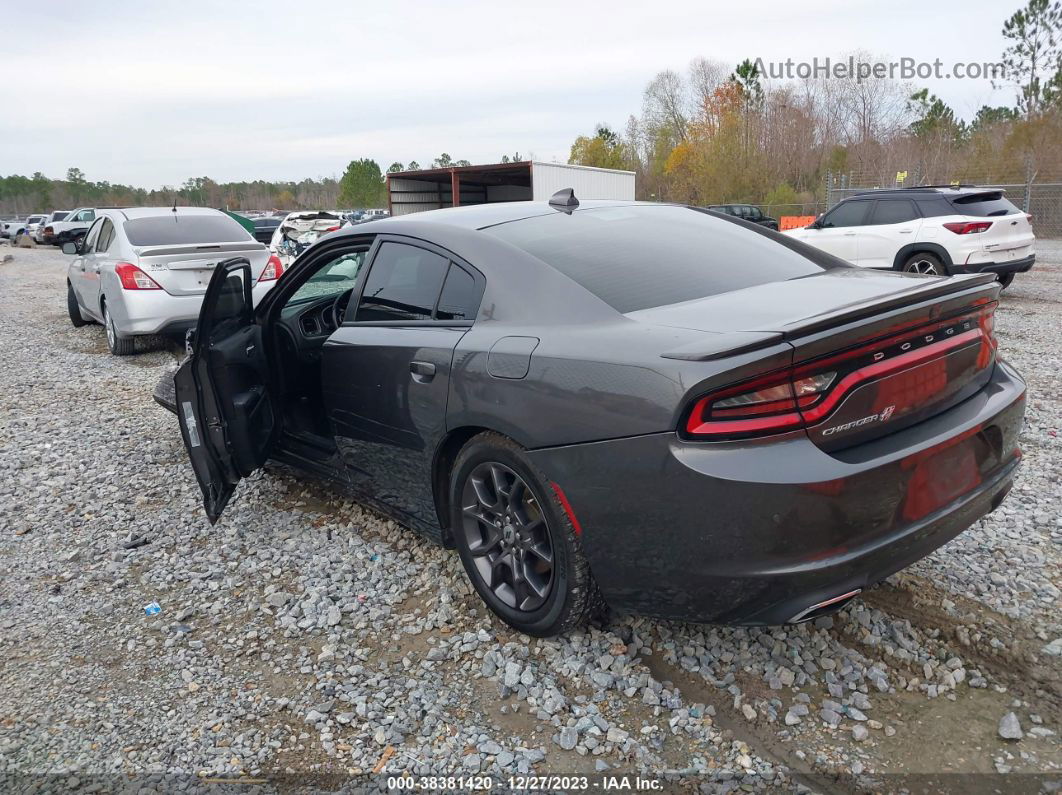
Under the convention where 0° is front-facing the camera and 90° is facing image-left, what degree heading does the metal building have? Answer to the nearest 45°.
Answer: approximately 45°

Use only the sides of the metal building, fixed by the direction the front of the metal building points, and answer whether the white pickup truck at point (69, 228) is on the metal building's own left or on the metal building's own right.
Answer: on the metal building's own right

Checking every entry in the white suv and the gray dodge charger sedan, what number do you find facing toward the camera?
0

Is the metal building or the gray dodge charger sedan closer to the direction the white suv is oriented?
the metal building

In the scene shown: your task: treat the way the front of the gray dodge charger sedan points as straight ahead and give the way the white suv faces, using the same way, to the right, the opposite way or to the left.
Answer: the same way

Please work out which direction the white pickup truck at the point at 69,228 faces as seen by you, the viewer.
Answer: facing the viewer and to the left of the viewer

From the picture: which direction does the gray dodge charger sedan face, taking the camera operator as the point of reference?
facing away from the viewer and to the left of the viewer

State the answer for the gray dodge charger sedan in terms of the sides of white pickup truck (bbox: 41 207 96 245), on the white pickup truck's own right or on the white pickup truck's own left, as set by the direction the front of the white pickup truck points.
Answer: on the white pickup truck's own left

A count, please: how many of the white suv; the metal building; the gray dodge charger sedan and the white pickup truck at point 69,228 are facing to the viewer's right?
0

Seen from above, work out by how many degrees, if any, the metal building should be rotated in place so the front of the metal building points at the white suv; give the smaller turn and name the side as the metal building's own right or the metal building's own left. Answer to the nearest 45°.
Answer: approximately 45° to the metal building's own left

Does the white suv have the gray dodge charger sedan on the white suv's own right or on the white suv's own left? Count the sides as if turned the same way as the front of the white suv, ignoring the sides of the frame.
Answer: on the white suv's own left
